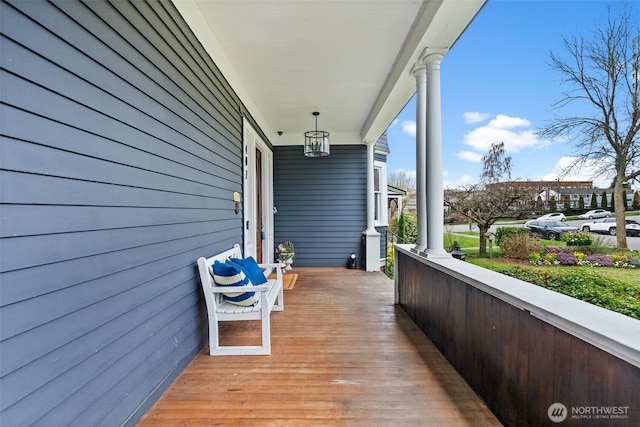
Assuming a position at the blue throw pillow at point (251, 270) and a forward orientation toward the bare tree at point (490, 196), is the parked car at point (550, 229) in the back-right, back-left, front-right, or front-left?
front-right

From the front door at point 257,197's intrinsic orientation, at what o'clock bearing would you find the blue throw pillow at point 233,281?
The blue throw pillow is roughly at 3 o'clock from the front door.

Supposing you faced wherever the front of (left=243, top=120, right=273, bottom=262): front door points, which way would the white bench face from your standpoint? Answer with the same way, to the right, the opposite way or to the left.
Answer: the same way

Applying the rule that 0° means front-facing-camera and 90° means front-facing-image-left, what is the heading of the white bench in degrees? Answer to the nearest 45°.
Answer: approximately 270°

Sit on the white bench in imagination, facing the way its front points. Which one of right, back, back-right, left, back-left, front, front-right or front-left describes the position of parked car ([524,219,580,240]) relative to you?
front

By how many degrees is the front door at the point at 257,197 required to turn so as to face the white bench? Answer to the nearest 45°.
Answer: approximately 90° to its right

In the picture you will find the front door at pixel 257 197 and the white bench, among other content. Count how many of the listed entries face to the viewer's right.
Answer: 2

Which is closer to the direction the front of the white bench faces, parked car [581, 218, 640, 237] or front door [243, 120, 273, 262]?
the parked car

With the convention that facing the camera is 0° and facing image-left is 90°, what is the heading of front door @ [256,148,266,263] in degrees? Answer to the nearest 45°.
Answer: approximately 270°
